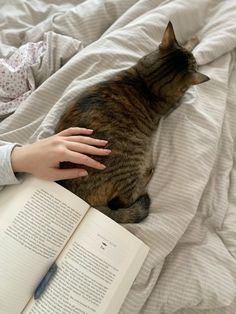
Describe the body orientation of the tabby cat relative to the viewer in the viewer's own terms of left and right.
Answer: facing away from the viewer and to the right of the viewer
